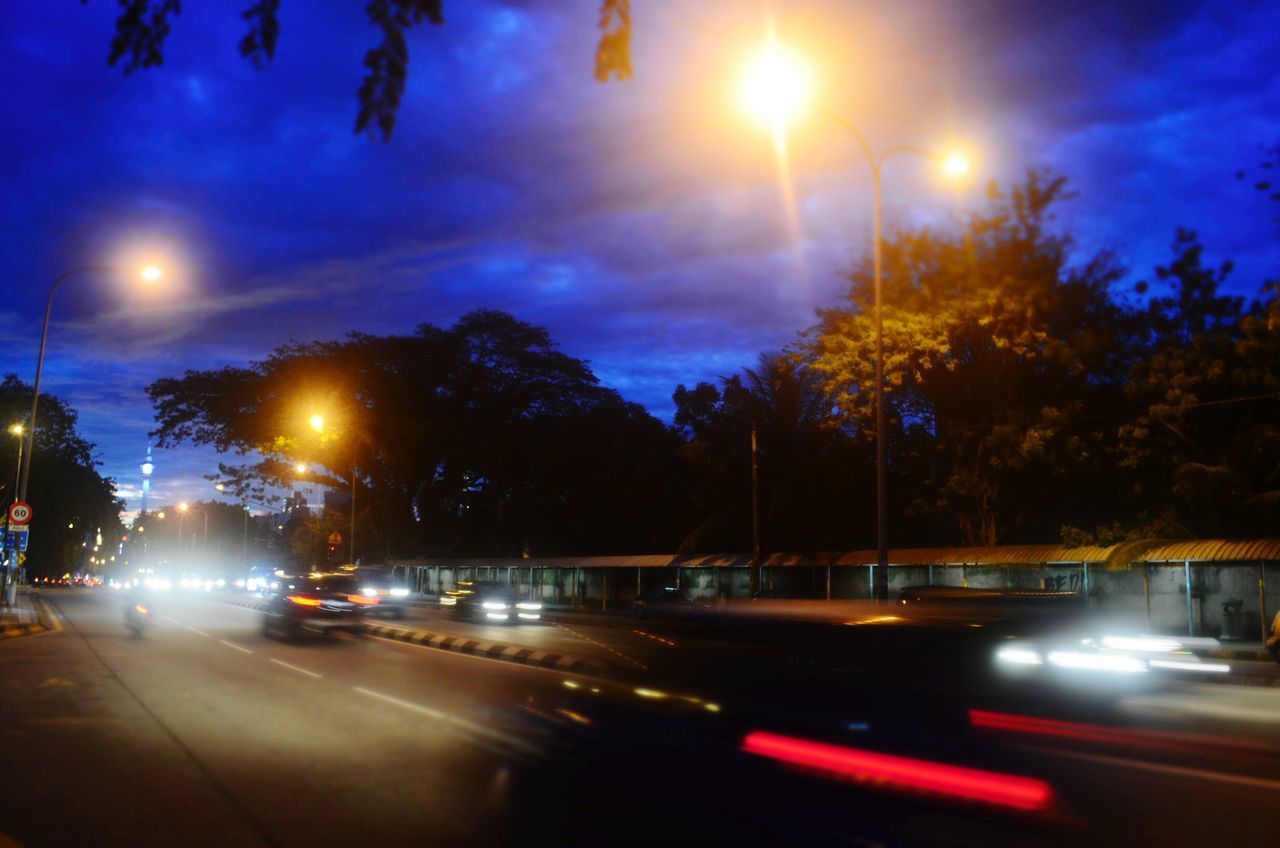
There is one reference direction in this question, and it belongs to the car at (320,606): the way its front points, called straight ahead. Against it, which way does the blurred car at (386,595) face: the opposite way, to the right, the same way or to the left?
the opposite way

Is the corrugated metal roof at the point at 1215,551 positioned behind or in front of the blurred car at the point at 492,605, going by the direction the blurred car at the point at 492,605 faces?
in front

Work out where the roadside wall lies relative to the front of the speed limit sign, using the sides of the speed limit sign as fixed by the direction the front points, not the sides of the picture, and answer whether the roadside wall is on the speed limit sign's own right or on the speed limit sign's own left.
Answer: on the speed limit sign's own left

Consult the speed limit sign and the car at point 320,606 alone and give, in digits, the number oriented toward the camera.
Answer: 1

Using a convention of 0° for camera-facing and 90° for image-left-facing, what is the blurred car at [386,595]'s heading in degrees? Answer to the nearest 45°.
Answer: approximately 315°

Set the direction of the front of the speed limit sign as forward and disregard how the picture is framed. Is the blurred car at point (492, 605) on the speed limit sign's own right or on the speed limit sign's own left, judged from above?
on the speed limit sign's own left

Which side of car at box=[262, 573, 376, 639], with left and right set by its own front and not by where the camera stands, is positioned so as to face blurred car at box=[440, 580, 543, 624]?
right

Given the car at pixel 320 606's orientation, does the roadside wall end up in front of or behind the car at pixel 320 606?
behind

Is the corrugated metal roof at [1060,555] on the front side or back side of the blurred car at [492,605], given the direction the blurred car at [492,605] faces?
on the front side

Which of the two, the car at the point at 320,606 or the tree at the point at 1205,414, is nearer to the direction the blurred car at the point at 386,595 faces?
the tree
